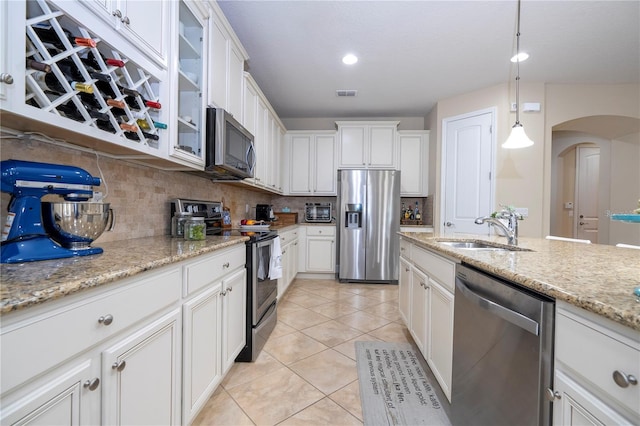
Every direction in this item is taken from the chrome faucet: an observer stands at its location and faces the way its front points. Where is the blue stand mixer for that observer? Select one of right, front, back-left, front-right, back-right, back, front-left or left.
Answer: front-left

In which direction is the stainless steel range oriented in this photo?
to the viewer's right

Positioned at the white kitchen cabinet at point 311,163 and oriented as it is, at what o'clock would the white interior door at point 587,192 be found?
The white interior door is roughly at 9 o'clock from the white kitchen cabinet.

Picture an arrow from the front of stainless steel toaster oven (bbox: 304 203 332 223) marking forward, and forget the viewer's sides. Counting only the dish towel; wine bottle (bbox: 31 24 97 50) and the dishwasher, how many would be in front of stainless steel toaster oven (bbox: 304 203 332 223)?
3

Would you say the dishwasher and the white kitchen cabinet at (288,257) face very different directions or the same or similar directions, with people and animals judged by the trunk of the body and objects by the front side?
very different directions

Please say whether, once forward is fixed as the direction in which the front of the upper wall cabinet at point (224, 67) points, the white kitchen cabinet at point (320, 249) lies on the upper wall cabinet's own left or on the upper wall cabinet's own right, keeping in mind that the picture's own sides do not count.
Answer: on the upper wall cabinet's own left

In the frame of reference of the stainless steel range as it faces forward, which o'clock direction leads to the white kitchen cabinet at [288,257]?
The white kitchen cabinet is roughly at 10 o'clock from the stainless steel range.

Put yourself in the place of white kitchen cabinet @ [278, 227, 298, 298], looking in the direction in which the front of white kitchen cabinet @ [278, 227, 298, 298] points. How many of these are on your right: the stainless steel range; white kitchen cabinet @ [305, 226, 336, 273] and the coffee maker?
1

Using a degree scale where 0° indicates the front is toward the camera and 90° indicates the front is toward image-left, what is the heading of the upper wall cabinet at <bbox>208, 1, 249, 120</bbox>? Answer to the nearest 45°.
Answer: approximately 270°

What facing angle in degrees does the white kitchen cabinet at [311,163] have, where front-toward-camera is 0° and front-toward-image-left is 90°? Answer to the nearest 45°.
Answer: approximately 0°

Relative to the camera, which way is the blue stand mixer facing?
to the viewer's right

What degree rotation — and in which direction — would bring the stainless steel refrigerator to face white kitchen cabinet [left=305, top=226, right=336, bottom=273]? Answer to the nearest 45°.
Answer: approximately 90° to its right

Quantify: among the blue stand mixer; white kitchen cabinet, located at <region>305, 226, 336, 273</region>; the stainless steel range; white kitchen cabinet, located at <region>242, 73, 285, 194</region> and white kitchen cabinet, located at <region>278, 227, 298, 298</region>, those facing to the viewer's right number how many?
4

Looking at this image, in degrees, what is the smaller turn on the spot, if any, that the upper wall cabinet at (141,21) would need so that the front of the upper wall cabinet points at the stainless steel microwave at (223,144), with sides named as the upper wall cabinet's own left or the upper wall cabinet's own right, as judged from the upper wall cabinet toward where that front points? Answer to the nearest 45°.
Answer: approximately 90° to the upper wall cabinet's own left

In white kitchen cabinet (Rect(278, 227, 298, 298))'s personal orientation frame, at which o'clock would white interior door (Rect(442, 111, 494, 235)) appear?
The white interior door is roughly at 12 o'clock from the white kitchen cabinet.
